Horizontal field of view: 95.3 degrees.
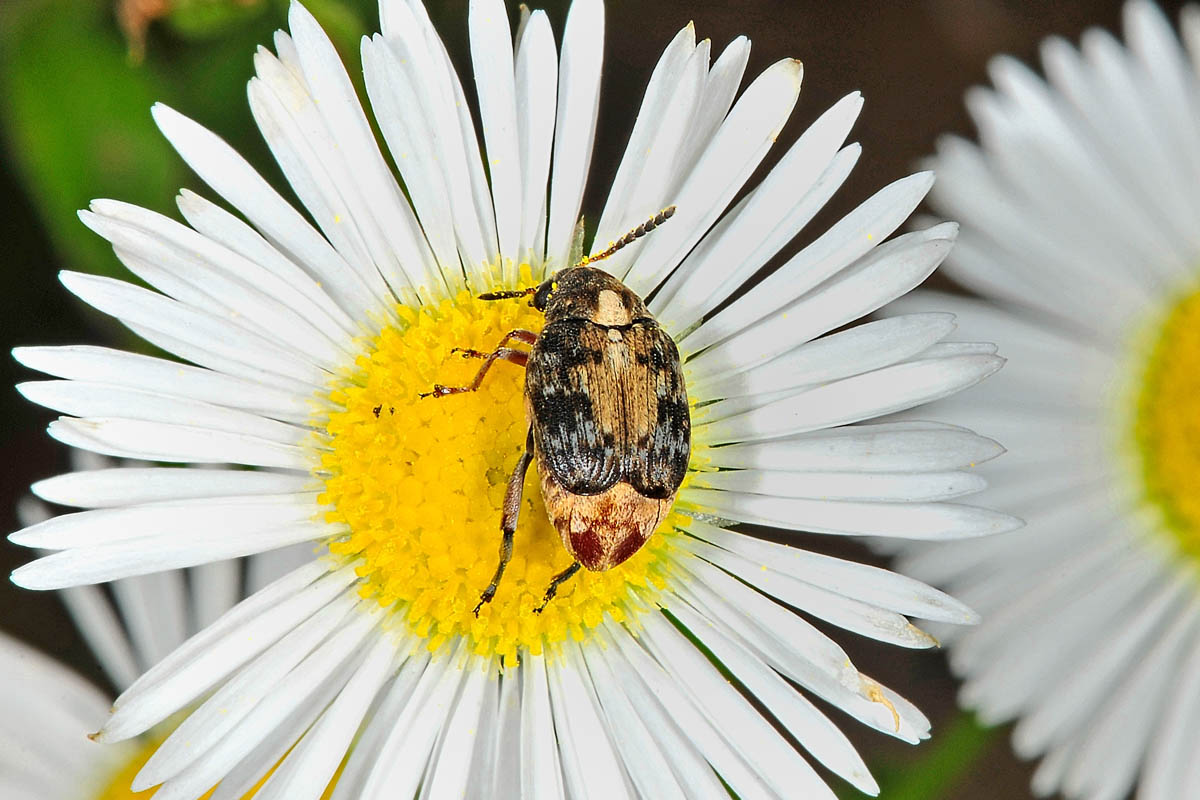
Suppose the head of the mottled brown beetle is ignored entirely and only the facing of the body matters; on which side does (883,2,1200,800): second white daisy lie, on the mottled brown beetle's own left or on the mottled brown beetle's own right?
on the mottled brown beetle's own right

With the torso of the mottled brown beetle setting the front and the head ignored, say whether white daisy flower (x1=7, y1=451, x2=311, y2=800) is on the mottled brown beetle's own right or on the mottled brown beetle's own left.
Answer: on the mottled brown beetle's own left

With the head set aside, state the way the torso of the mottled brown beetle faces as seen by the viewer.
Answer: away from the camera
